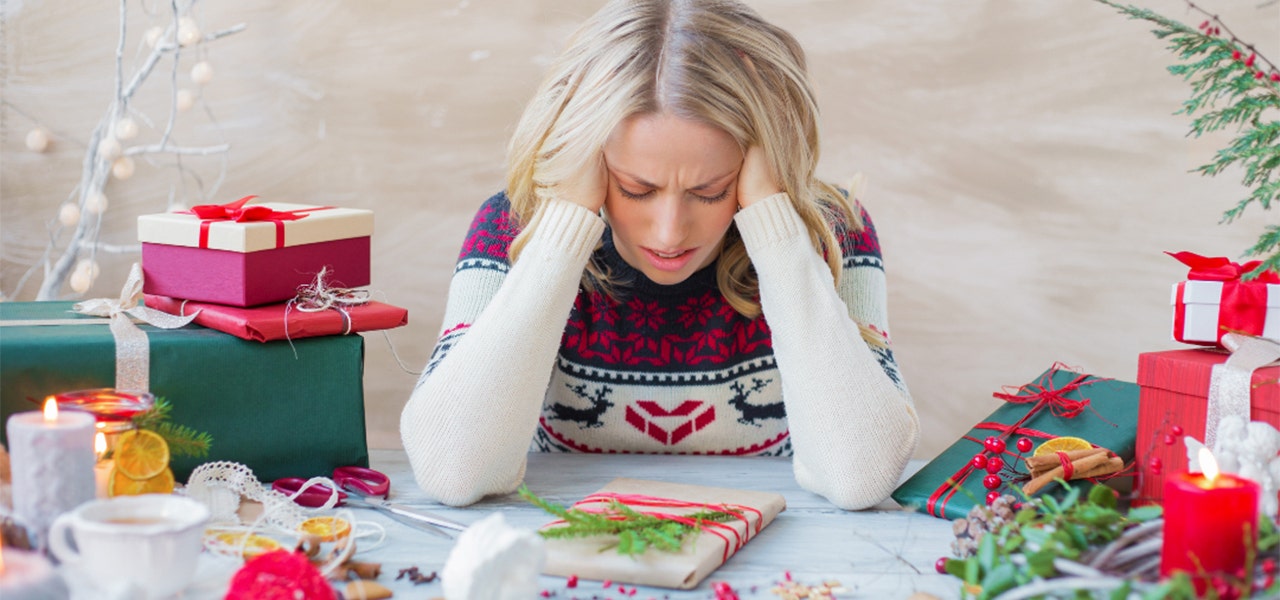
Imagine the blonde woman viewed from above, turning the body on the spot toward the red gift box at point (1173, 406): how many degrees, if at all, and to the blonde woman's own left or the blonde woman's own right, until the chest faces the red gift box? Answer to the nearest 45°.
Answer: approximately 45° to the blonde woman's own left

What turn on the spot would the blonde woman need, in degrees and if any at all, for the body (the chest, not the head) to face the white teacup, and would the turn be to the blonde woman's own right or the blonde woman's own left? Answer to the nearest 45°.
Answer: approximately 45° to the blonde woman's own right

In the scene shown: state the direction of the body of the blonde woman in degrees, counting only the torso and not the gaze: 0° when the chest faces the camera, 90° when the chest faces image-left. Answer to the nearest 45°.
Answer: approximately 0°

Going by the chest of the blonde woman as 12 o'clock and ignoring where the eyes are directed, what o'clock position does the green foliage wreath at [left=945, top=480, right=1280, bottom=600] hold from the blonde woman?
The green foliage wreath is roughly at 11 o'clock from the blonde woman.

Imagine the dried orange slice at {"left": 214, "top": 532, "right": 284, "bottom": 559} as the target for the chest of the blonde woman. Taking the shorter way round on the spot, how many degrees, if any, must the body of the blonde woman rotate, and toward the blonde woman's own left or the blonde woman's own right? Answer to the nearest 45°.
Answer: approximately 45° to the blonde woman's own right

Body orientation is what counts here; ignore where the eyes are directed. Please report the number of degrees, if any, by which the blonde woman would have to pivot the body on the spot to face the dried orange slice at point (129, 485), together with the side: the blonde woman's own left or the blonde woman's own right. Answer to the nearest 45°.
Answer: approximately 45° to the blonde woman's own right

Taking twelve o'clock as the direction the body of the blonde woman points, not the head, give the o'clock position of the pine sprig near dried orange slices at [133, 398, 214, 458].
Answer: The pine sprig near dried orange slices is roughly at 2 o'clock from the blonde woman.
